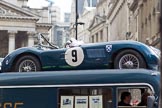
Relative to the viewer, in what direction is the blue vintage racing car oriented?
to the viewer's right
